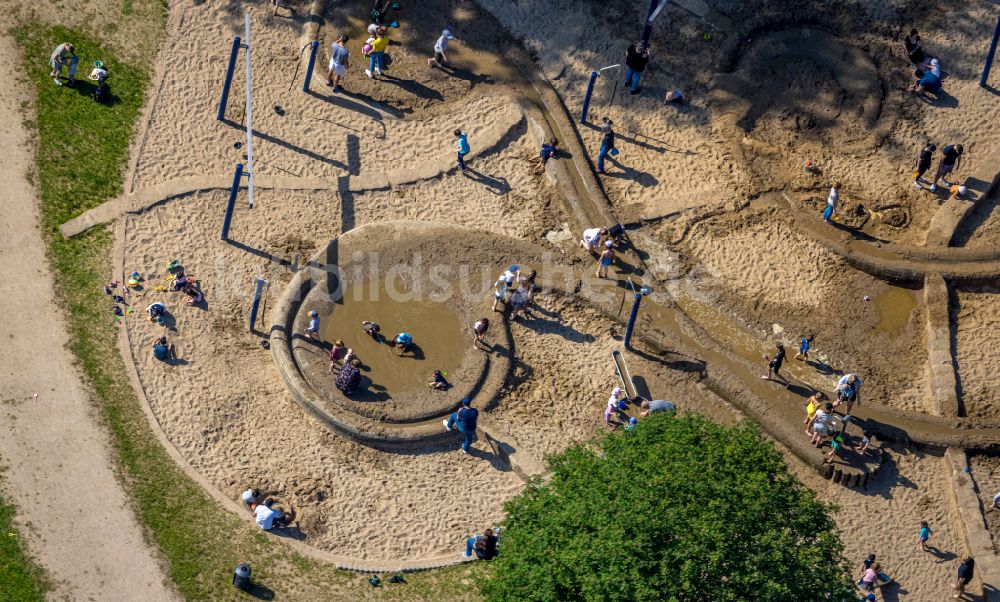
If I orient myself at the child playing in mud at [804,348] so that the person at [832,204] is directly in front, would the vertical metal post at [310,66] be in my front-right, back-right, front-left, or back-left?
front-left

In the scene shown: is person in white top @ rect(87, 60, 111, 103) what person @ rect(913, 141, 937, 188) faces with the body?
no

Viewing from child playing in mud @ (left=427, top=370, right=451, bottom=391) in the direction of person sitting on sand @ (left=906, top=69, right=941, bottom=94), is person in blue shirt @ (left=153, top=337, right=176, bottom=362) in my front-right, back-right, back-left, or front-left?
back-left
